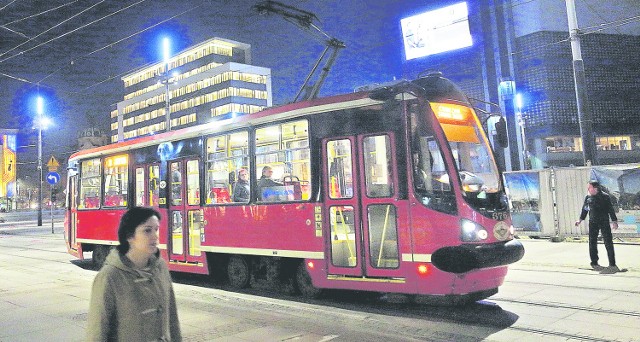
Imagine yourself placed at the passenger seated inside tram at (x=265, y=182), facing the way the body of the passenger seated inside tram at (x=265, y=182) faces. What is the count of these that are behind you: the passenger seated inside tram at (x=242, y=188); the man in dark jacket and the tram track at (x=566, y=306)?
1

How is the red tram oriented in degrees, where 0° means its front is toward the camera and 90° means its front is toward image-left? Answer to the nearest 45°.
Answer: approximately 315°

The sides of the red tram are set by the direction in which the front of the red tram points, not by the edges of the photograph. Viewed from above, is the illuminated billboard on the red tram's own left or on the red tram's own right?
on the red tram's own left

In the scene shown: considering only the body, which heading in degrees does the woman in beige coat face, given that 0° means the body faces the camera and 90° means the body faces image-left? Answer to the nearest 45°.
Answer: approximately 315°

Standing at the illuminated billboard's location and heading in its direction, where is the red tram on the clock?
The red tram is roughly at 12 o'clock from the illuminated billboard.

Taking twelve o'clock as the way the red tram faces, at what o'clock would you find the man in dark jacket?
The man in dark jacket is roughly at 10 o'clock from the red tram.

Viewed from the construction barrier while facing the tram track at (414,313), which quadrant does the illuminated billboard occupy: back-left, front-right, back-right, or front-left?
back-right

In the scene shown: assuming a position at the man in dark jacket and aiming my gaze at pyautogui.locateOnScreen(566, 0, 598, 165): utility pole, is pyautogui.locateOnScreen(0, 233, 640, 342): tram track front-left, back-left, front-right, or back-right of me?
back-left

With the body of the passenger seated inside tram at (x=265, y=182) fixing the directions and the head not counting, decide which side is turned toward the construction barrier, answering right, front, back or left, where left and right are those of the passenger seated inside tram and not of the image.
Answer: left
